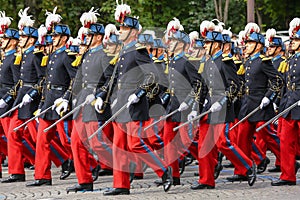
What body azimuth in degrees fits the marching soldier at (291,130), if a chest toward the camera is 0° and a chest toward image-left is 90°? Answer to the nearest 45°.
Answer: approximately 45°

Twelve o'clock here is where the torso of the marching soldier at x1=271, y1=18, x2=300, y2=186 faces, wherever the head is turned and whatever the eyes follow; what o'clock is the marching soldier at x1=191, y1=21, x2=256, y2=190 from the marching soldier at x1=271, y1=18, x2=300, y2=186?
the marching soldier at x1=191, y1=21, x2=256, y2=190 is roughly at 1 o'clock from the marching soldier at x1=271, y1=18, x2=300, y2=186.

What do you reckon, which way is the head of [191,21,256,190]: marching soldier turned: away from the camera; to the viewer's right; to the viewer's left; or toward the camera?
to the viewer's left

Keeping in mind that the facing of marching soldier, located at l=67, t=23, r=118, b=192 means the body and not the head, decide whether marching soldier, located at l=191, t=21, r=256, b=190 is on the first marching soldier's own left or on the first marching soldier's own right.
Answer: on the first marching soldier's own left

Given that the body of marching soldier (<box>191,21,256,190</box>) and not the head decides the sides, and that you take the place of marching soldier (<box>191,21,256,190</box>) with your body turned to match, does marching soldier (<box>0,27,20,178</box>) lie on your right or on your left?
on your right

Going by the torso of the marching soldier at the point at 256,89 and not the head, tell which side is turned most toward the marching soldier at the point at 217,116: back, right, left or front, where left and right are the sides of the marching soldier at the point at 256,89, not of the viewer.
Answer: front

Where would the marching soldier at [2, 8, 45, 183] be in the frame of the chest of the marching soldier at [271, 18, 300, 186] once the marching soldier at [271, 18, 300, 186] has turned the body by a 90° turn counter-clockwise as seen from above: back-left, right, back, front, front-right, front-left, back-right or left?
back-right

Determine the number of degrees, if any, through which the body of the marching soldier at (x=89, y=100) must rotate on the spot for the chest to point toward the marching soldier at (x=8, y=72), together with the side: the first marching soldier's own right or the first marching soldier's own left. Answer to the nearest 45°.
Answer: approximately 90° to the first marching soldier's own right

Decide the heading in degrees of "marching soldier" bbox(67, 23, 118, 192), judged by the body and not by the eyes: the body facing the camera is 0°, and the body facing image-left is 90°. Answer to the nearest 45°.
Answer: approximately 45°

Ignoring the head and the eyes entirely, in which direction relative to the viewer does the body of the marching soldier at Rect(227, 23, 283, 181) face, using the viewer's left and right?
facing the viewer and to the left of the viewer
